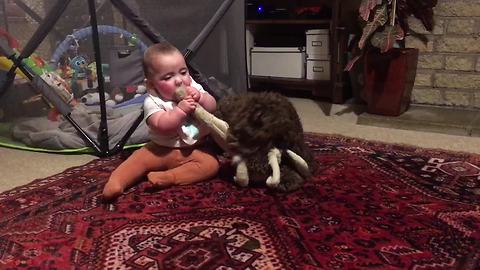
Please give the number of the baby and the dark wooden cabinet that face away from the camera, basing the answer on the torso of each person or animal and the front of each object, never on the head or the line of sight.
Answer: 0

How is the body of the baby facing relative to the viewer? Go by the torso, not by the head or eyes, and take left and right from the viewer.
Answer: facing the viewer and to the right of the viewer

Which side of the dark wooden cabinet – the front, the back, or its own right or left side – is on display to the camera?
front

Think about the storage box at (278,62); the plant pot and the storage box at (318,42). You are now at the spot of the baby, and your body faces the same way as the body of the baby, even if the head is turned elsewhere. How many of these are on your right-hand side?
0

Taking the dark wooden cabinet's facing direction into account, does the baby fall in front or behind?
in front

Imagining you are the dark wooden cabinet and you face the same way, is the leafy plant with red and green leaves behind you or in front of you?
in front

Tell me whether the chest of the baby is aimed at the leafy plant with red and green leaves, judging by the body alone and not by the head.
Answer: no

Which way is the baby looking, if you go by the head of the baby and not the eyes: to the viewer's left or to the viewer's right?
to the viewer's right

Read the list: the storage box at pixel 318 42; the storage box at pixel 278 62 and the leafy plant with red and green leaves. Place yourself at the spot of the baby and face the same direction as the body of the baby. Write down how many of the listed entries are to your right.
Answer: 0
